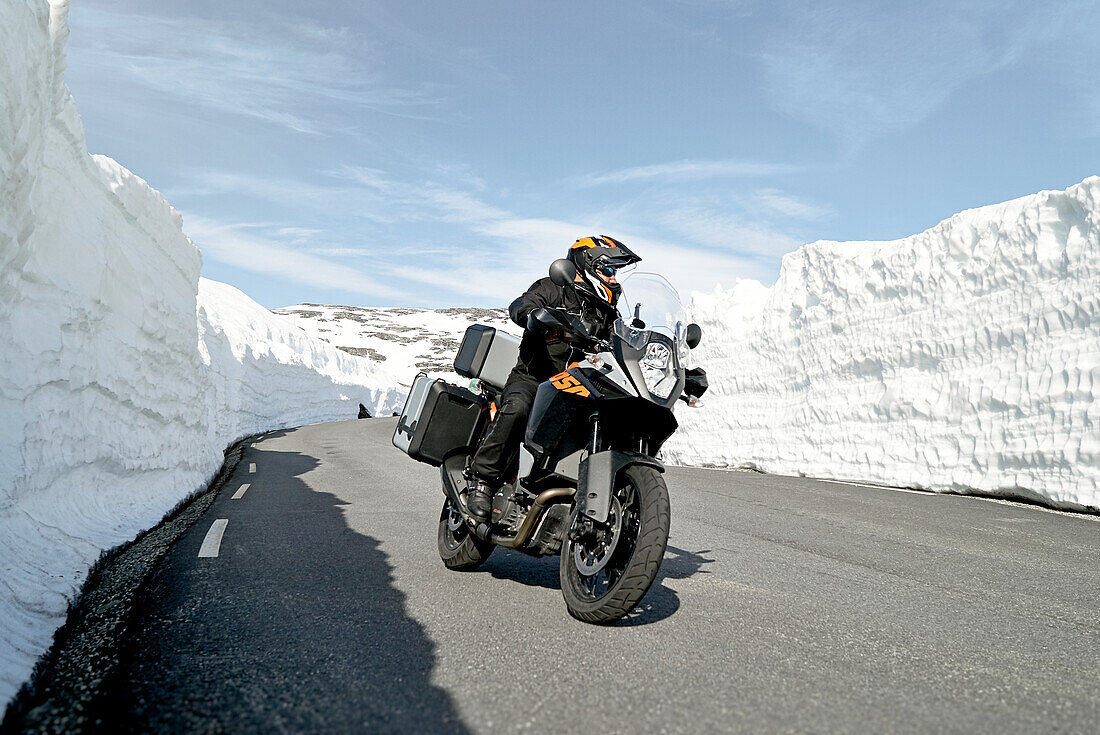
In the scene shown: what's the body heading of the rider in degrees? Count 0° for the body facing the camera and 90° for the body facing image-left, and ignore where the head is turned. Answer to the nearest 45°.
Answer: approximately 315°

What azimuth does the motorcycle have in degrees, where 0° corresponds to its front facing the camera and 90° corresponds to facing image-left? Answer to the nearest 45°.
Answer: approximately 315°

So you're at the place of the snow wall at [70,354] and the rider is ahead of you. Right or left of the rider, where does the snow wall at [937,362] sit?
left

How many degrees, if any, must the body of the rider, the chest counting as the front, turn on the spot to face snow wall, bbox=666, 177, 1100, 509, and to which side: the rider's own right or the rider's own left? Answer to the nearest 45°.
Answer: approximately 90° to the rider's own left
